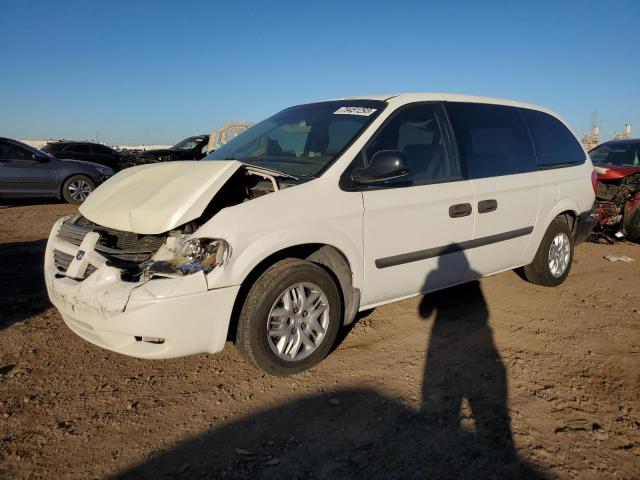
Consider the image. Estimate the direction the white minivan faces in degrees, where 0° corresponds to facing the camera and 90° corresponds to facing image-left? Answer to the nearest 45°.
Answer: approximately 45°

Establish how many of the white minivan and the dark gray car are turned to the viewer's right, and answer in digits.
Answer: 1

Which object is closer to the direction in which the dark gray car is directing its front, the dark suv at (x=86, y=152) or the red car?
the red car

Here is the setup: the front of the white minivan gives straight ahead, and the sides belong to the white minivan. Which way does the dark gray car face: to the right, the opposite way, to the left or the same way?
the opposite way

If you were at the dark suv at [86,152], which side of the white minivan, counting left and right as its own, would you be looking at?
right

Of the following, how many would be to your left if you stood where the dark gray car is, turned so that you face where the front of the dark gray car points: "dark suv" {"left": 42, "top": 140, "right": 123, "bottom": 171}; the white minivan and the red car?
1

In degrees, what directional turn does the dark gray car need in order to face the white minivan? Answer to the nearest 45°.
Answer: approximately 90° to its right

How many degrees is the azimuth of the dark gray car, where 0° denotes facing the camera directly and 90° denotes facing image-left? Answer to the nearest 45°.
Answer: approximately 270°

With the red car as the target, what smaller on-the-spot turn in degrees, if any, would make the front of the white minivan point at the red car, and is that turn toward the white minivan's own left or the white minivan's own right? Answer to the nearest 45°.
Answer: approximately 180°

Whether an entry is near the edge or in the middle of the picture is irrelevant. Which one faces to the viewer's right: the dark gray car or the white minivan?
the dark gray car

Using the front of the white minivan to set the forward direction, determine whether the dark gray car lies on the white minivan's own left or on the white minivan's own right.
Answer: on the white minivan's own right
